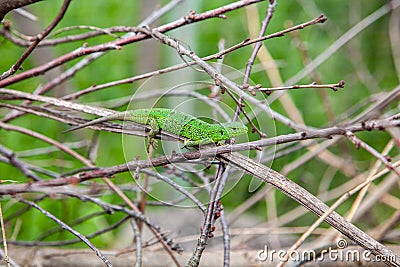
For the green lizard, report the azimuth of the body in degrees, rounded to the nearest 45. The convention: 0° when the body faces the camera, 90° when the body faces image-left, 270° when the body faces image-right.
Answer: approximately 270°
